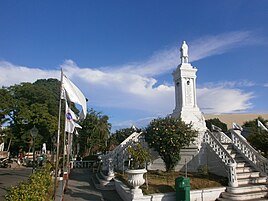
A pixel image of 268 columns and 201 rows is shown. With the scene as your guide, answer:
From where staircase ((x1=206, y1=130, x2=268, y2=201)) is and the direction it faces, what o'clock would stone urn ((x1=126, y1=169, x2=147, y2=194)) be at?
The stone urn is roughly at 3 o'clock from the staircase.

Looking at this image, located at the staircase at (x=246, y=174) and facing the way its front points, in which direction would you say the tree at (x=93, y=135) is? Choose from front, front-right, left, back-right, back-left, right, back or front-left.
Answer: back

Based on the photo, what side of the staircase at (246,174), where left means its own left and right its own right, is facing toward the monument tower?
back

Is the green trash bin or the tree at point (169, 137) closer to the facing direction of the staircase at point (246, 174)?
the green trash bin

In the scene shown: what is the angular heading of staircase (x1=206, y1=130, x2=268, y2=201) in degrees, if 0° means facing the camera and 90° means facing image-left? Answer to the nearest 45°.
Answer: approximately 315°

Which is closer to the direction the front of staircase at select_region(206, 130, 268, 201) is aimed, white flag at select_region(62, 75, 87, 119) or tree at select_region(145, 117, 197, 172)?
the white flag

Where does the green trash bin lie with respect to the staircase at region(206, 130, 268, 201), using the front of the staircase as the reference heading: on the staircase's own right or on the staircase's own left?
on the staircase's own right
